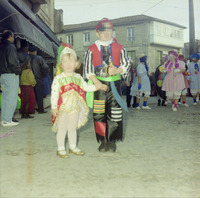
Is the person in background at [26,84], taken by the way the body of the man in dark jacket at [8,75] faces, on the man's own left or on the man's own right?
on the man's own left

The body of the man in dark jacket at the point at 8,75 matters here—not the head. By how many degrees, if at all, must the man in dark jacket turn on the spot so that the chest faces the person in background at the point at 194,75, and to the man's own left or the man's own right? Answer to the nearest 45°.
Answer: approximately 45° to the man's own left

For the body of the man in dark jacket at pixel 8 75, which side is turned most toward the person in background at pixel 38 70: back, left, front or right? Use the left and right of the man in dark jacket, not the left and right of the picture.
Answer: left

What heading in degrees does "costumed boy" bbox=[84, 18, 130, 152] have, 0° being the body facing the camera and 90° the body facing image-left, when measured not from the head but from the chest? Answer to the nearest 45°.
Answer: approximately 0°
